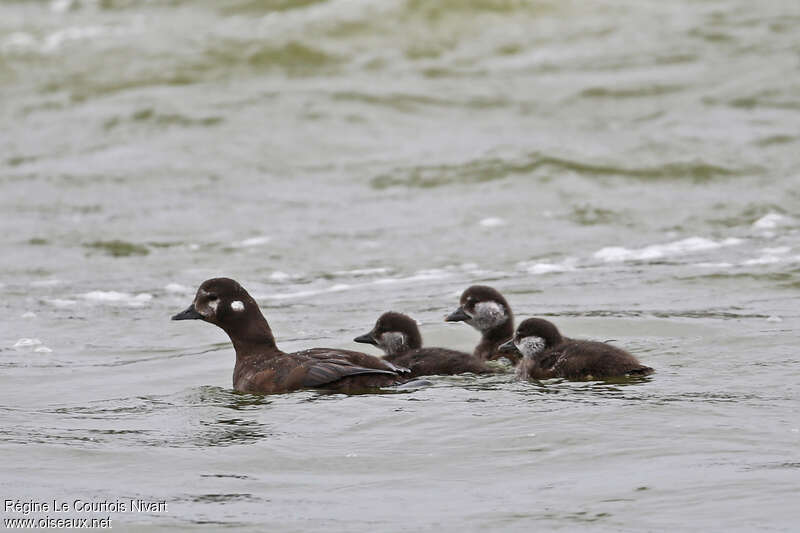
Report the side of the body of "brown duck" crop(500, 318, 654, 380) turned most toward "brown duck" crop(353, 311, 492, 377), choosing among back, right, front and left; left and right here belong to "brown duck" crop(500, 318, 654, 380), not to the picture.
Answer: front

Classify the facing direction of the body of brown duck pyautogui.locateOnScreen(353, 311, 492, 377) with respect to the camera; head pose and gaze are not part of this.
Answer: to the viewer's left

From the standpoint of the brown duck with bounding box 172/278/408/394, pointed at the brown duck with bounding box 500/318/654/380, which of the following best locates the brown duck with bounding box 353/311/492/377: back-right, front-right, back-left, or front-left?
front-left

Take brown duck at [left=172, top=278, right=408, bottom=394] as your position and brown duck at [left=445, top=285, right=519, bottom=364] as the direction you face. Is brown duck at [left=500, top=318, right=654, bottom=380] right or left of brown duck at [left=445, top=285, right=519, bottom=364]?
right

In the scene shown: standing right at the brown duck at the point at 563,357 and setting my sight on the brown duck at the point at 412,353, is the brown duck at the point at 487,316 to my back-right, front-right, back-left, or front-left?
front-right

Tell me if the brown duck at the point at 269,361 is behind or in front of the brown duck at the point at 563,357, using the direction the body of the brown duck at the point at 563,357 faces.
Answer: in front

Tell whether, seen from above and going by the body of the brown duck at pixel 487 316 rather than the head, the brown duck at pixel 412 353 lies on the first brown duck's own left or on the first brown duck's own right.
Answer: on the first brown duck's own left

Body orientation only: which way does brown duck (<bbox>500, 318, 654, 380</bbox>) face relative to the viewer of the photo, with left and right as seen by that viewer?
facing to the left of the viewer

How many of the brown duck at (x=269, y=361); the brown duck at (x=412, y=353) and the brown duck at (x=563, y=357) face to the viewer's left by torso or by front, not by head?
3

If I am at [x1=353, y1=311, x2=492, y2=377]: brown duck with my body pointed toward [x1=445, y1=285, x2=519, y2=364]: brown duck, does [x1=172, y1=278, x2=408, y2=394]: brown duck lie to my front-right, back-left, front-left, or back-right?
back-left

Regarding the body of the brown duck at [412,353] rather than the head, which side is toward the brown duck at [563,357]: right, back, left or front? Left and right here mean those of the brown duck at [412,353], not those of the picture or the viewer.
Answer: back

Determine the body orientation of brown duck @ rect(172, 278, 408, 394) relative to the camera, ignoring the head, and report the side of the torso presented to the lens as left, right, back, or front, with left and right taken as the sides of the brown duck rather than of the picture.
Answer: left

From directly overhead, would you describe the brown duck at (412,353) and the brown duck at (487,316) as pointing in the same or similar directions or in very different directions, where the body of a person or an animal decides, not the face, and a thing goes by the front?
same or similar directions

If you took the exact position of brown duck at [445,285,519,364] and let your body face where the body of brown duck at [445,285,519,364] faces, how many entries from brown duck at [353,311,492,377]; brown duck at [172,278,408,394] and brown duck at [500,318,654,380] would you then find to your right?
0

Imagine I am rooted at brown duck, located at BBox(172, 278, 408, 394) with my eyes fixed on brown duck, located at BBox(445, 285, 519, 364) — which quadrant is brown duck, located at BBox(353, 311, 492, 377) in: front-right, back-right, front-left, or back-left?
front-right

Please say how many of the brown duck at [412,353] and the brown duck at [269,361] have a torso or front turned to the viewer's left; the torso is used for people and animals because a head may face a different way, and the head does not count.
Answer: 2

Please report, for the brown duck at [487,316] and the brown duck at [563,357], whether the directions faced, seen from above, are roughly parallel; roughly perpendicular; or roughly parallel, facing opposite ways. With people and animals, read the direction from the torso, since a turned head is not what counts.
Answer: roughly parallel

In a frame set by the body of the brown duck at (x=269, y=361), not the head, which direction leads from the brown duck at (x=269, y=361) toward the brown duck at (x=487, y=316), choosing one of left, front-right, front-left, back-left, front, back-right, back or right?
back-right

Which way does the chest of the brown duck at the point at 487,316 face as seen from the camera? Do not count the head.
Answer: to the viewer's left
